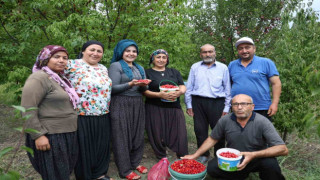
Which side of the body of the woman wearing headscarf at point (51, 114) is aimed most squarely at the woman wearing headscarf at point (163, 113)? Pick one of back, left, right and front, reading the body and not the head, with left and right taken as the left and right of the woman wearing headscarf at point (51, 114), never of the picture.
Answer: left

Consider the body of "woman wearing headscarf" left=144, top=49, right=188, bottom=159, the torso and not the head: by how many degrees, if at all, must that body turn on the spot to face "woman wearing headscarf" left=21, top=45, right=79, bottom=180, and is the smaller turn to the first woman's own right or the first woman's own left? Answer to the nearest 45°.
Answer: approximately 45° to the first woman's own right

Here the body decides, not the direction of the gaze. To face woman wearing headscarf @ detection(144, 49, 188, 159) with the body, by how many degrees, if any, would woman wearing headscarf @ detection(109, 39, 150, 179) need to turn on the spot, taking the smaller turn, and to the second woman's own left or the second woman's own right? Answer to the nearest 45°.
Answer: approximately 90° to the second woman's own left

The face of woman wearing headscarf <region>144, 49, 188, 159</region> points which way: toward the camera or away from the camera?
toward the camera

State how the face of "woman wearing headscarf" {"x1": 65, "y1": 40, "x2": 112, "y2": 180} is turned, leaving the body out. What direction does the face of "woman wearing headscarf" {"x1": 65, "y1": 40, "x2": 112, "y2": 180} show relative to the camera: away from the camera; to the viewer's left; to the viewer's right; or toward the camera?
toward the camera

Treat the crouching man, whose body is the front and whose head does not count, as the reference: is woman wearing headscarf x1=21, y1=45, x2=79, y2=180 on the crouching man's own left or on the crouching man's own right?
on the crouching man's own right

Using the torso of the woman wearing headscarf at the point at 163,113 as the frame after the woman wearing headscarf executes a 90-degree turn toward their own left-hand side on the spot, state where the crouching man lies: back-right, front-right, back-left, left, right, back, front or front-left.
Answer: front-right

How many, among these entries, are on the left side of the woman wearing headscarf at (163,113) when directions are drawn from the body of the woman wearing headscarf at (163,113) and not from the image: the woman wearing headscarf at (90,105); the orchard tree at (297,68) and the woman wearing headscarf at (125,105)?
1

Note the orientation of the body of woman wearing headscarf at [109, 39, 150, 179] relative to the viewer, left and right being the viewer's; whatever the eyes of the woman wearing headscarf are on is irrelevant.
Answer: facing the viewer and to the right of the viewer

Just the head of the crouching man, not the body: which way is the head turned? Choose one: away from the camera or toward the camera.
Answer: toward the camera

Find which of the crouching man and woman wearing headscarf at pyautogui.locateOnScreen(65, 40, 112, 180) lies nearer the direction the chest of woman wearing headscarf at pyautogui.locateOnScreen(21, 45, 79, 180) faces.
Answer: the crouching man

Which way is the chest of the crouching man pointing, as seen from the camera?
toward the camera

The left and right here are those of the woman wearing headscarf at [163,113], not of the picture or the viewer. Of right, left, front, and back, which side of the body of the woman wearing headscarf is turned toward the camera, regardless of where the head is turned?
front
